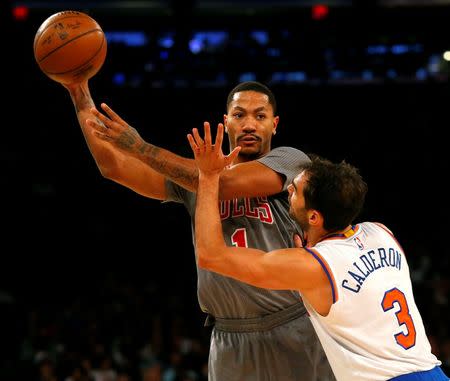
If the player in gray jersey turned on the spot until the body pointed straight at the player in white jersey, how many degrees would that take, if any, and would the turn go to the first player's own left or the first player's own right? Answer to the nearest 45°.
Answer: approximately 45° to the first player's own left

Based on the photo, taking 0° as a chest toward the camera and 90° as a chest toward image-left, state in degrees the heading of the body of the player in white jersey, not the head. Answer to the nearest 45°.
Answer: approximately 135°

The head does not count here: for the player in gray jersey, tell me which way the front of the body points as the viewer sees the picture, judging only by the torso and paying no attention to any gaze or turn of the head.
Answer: toward the camera

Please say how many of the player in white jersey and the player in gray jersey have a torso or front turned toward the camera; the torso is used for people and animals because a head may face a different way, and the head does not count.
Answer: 1

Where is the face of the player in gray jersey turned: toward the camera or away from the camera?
toward the camera

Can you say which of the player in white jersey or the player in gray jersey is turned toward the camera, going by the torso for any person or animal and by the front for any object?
the player in gray jersey

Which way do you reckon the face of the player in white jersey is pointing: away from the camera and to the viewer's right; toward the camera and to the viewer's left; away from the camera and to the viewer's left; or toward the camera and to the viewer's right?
away from the camera and to the viewer's left
